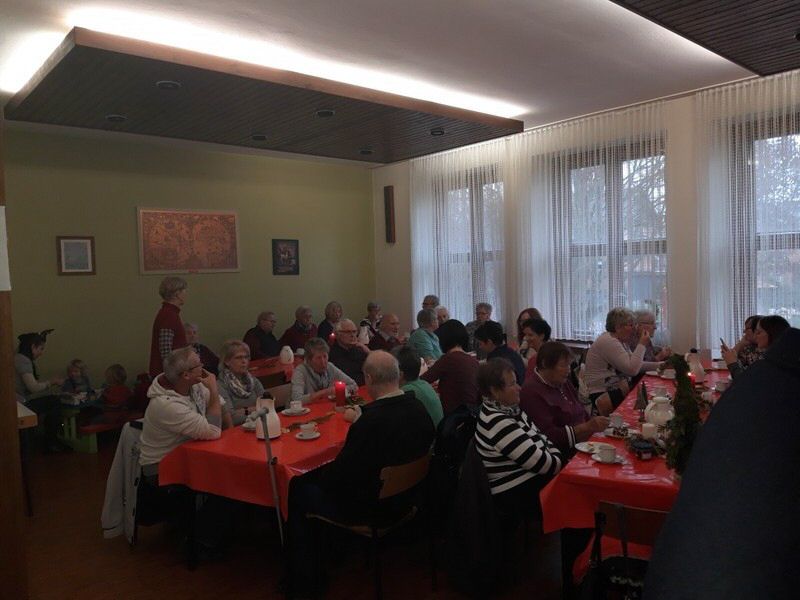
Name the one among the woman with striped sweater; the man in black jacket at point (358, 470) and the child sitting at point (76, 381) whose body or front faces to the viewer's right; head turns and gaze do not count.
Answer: the woman with striped sweater

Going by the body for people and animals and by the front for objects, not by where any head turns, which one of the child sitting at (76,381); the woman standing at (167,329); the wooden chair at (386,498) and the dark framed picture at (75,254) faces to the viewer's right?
the woman standing

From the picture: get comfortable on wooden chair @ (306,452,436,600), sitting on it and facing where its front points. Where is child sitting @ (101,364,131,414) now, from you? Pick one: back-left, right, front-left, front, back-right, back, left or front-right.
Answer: front

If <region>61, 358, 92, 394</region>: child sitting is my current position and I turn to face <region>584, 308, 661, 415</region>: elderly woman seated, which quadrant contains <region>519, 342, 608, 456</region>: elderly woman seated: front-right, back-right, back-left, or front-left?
front-right

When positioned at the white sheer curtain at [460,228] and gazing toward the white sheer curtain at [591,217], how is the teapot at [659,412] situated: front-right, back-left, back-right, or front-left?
front-right

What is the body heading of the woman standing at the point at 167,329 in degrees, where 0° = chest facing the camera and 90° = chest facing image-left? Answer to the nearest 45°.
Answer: approximately 270°

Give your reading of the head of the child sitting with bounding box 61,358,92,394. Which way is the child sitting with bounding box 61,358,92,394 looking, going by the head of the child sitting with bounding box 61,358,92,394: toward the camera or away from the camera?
toward the camera

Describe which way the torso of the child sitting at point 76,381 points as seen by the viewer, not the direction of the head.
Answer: toward the camera

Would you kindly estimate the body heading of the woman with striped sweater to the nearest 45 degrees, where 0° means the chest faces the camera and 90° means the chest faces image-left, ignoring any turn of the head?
approximately 270°

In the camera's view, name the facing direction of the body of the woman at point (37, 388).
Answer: to the viewer's right

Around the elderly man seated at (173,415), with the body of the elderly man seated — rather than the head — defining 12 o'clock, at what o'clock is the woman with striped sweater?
The woman with striped sweater is roughly at 1 o'clock from the elderly man seated.

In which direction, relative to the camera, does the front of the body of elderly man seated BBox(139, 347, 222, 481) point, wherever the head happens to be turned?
to the viewer's right

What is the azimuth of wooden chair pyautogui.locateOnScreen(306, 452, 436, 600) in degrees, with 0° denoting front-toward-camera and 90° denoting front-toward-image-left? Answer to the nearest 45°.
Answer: approximately 135°

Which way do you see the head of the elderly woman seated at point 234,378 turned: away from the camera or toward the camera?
toward the camera

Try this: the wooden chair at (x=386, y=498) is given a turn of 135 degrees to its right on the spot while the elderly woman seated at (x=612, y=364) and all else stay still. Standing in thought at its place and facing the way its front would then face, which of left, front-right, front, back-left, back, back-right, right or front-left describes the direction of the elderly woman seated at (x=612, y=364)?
front-left
